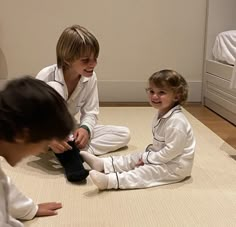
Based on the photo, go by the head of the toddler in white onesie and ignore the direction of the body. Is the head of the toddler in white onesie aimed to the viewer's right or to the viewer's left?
to the viewer's left

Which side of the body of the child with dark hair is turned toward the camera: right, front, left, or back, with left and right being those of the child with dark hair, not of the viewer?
right

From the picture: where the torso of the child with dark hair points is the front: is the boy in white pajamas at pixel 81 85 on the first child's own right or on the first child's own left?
on the first child's own left

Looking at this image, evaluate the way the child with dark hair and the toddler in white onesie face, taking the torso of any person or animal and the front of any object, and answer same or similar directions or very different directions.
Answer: very different directions

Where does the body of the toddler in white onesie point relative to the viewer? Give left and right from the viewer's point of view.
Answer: facing to the left of the viewer

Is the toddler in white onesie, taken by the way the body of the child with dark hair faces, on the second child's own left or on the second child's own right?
on the second child's own left
